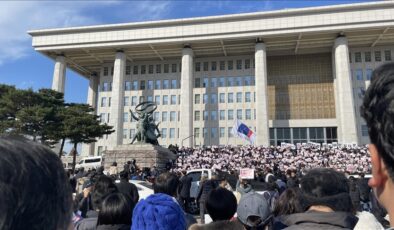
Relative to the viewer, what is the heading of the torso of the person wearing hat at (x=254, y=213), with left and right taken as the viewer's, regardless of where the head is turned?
facing away from the viewer

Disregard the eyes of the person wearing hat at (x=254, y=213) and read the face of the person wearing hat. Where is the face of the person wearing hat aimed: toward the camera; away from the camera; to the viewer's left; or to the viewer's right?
away from the camera
